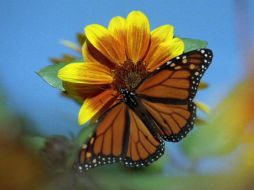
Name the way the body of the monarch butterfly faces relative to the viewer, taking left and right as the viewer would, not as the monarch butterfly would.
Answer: facing away from the viewer and to the left of the viewer
